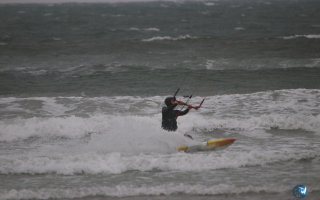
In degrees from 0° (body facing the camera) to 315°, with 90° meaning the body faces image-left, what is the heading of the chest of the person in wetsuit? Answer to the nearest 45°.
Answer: approximately 270°
